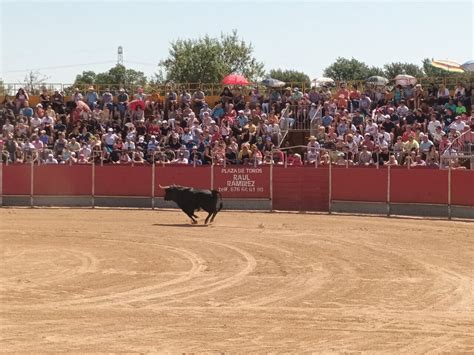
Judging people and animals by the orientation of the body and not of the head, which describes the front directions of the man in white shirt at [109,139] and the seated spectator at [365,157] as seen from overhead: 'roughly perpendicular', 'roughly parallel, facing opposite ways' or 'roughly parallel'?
roughly parallel

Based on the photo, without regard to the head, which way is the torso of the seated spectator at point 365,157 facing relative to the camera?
toward the camera

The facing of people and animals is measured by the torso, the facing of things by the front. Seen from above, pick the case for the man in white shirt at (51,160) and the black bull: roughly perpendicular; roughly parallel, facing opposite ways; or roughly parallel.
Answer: roughly perpendicular

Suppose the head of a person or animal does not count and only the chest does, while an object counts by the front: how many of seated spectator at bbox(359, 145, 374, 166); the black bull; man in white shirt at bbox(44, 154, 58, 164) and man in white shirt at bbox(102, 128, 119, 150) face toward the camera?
3

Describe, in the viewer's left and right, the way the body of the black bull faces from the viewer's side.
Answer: facing to the left of the viewer

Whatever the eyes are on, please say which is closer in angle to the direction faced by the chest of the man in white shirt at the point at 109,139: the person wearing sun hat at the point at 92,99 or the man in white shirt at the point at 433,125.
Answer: the man in white shirt

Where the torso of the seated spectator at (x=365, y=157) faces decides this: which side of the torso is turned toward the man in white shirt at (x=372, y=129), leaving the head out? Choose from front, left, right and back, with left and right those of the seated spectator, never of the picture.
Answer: back

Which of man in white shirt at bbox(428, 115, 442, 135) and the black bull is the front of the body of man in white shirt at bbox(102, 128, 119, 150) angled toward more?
the black bull

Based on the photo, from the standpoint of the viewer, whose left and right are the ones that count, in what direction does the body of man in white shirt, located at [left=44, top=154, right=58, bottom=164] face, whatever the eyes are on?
facing the viewer

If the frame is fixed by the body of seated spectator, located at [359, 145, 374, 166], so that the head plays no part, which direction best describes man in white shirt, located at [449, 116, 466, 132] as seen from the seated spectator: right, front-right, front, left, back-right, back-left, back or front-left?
left

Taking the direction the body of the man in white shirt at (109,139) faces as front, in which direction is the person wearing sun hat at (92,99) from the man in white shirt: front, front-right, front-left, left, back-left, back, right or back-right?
back

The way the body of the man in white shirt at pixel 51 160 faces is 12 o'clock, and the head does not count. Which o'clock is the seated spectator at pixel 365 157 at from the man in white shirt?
The seated spectator is roughly at 10 o'clock from the man in white shirt.

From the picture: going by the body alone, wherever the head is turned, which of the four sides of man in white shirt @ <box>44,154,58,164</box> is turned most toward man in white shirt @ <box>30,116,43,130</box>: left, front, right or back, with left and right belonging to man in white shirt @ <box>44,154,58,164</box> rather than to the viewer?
back

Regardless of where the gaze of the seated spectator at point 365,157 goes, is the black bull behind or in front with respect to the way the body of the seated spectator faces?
in front
